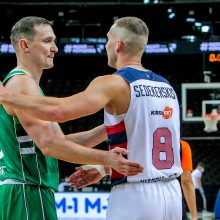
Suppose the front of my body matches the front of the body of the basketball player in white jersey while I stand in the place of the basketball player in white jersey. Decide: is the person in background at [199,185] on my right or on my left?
on my right

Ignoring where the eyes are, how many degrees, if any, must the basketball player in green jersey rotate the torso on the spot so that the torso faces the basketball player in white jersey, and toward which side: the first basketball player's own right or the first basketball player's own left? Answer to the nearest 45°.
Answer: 0° — they already face them

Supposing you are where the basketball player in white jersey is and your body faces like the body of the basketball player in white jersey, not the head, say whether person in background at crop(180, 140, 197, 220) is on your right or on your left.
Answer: on your right

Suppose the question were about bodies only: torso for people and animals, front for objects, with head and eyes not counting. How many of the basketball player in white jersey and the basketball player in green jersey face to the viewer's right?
1

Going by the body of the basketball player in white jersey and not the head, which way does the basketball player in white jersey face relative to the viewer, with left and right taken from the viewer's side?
facing away from the viewer and to the left of the viewer

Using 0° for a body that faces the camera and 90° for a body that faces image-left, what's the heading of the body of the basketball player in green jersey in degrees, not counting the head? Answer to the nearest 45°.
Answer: approximately 270°

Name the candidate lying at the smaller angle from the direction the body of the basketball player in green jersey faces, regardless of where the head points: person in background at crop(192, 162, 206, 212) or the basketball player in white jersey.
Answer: the basketball player in white jersey

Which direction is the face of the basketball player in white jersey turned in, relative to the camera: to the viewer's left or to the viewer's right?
to the viewer's left

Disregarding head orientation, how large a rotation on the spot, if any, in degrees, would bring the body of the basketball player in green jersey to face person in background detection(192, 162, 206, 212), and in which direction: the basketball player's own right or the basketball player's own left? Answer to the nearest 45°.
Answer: approximately 90° to the basketball player's own left
